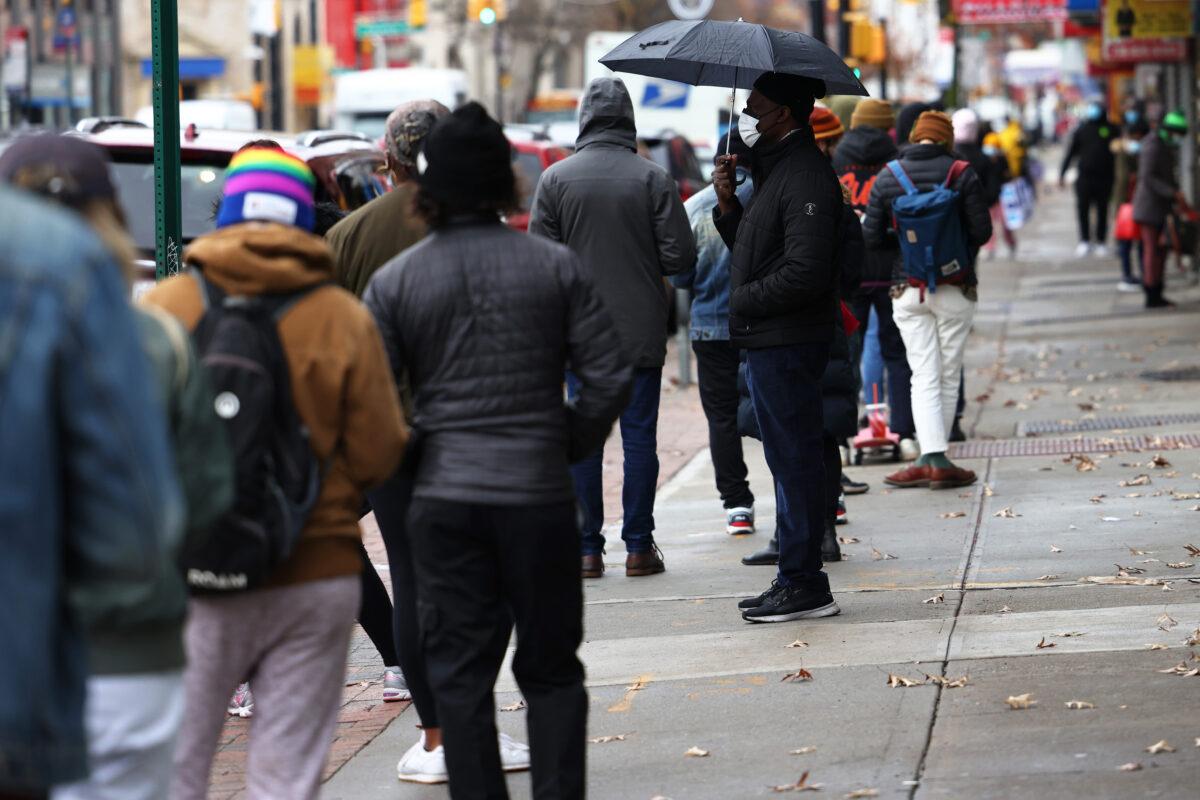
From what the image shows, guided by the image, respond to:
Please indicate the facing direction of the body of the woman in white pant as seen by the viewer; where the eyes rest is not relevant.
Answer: away from the camera

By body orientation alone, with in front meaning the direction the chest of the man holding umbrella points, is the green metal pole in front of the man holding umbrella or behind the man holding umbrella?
in front

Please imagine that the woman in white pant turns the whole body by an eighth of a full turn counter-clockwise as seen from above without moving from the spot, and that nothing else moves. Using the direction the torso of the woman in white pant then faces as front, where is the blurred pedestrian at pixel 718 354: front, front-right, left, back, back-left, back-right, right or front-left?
left

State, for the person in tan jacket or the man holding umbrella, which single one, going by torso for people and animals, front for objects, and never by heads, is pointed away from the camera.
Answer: the person in tan jacket

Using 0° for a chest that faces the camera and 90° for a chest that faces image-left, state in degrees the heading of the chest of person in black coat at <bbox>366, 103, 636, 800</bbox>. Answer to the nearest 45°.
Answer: approximately 180°

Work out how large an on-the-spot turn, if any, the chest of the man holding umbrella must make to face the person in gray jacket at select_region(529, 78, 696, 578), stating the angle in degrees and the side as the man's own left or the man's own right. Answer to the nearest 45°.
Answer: approximately 45° to the man's own right

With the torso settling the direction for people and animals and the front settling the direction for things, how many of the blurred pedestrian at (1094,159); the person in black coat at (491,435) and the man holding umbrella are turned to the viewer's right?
0

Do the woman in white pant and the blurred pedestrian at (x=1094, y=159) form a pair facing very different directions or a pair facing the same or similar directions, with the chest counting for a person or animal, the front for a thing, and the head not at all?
very different directions

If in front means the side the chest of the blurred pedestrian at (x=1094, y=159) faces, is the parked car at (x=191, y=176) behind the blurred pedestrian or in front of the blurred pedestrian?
in front

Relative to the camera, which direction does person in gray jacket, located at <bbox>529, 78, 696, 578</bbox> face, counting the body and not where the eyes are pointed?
away from the camera

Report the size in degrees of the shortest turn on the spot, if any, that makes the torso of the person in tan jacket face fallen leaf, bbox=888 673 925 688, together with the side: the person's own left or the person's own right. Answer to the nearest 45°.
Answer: approximately 45° to the person's own right

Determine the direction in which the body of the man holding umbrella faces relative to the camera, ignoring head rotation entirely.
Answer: to the viewer's left

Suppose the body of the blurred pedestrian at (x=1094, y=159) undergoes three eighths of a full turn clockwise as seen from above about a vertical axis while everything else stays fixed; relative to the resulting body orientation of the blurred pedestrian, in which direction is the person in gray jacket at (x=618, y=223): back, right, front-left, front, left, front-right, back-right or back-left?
back-left

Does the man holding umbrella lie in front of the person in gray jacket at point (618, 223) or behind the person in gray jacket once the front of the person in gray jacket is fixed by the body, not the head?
behind

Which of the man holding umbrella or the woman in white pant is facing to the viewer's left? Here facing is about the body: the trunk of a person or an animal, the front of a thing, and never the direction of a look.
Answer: the man holding umbrella

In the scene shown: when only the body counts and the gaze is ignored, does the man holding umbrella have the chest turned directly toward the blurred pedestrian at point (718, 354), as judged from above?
no

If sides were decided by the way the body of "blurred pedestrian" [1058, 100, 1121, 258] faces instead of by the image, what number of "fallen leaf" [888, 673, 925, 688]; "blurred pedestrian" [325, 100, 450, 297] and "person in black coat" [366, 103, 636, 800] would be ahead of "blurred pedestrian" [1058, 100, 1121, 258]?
3

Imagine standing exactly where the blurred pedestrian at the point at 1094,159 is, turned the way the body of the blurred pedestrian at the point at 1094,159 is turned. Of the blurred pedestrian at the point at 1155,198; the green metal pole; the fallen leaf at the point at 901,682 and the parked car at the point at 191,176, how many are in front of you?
4

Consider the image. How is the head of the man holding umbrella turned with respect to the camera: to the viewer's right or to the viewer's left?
to the viewer's left

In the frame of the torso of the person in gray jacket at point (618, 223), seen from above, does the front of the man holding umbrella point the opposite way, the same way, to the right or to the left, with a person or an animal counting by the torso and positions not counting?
to the left

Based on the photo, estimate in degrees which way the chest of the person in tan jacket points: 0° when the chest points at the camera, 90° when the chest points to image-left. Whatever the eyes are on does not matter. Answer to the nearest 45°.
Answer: approximately 180°

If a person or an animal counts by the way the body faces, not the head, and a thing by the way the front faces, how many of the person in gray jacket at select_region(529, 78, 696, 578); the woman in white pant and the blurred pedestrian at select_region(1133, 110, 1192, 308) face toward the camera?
0
